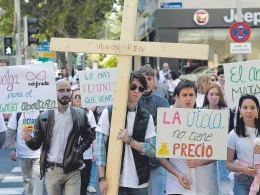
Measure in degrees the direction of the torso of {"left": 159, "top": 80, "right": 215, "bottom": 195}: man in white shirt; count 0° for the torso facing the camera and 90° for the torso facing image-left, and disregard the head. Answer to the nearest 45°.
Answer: approximately 0°

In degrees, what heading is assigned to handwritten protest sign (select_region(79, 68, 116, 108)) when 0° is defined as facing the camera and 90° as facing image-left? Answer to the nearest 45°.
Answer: approximately 0°

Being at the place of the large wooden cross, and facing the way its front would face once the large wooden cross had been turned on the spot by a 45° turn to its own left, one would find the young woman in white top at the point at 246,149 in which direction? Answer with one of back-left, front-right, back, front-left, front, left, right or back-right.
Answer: front-left
